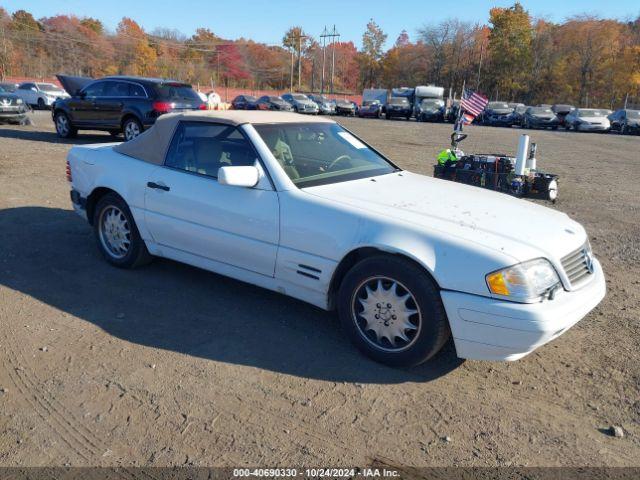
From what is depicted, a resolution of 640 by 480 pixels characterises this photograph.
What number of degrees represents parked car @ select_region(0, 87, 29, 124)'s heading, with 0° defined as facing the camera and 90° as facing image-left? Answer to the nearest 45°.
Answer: approximately 315°

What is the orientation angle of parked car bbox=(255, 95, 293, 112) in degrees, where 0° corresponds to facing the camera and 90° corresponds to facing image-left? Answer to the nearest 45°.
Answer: approximately 315°

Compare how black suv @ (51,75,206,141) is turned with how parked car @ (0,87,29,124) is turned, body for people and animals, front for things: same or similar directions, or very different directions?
very different directions

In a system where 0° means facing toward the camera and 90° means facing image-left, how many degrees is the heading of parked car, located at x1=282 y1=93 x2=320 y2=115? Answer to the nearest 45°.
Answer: approximately 315°

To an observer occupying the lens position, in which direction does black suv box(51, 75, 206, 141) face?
facing away from the viewer and to the left of the viewer
